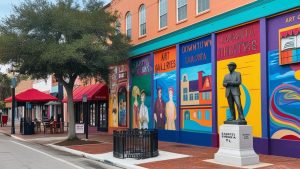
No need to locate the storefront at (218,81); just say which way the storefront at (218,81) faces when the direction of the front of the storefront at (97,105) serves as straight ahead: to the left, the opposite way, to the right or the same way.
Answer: the same way

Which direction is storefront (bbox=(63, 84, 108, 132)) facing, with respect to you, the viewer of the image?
facing the viewer and to the left of the viewer

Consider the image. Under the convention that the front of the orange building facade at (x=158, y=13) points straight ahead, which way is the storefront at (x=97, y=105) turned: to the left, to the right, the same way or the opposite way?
the same way

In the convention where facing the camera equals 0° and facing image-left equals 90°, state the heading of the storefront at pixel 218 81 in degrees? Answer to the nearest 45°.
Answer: approximately 45°

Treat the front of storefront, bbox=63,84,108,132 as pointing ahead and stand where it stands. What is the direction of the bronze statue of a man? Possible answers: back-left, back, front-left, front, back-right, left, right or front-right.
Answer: front-left

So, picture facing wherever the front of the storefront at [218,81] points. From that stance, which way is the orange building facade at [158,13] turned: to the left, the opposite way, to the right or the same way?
the same way

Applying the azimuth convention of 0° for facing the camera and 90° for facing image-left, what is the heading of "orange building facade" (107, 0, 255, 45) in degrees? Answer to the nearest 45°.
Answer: approximately 45°

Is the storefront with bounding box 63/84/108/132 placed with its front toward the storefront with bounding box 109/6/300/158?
no

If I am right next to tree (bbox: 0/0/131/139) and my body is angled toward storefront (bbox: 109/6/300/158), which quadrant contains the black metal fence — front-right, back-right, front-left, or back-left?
front-right

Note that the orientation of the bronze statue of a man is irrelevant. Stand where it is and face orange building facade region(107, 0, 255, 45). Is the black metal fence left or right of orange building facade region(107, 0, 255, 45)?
left

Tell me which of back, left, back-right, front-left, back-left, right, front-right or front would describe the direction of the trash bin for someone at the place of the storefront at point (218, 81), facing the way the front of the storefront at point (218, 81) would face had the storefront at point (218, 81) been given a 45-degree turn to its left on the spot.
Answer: back-right

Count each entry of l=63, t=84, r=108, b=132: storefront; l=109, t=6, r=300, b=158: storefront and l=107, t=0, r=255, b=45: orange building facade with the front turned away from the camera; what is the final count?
0

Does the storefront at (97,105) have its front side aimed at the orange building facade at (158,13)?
no
